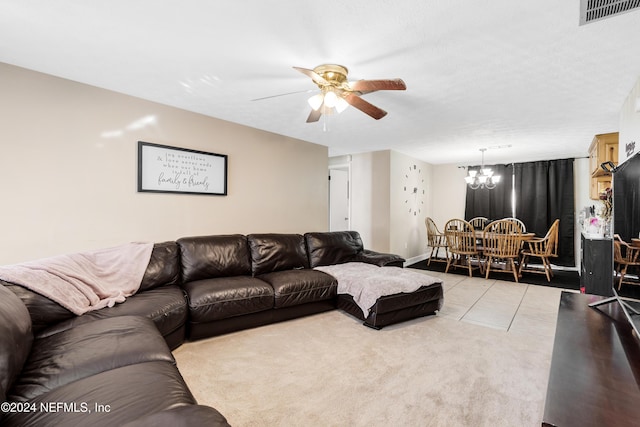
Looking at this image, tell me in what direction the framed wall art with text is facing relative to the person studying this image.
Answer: facing the viewer and to the right of the viewer

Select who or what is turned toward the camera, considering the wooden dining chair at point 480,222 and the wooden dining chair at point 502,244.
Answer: the wooden dining chair at point 480,222

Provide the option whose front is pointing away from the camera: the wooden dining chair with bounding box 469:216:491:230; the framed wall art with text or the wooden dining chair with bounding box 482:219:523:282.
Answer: the wooden dining chair with bounding box 482:219:523:282

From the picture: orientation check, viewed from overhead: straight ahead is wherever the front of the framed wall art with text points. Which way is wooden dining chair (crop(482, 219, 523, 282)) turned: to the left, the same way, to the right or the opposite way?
to the left

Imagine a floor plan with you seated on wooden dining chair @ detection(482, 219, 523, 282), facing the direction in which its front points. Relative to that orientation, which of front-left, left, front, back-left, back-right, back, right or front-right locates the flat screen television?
back

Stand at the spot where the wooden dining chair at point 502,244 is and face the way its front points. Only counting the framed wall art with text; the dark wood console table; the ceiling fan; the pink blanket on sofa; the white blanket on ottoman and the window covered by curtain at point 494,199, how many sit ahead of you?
1

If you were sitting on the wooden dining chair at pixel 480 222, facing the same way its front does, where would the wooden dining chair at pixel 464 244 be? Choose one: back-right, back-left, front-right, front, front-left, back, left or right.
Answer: front

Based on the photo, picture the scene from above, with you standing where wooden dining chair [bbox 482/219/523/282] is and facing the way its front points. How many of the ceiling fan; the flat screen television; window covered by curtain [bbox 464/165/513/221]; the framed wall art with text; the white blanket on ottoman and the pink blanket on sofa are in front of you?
1

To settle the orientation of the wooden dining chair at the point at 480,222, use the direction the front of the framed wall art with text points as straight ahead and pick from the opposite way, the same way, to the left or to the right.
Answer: to the right

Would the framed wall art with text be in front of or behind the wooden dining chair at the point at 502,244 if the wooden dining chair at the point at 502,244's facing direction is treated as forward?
behind

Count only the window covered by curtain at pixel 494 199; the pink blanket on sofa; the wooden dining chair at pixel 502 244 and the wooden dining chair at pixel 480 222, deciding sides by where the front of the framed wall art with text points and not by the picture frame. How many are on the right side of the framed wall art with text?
1

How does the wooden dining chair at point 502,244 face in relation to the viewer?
away from the camera

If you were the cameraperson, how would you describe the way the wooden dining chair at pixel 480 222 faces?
facing the viewer

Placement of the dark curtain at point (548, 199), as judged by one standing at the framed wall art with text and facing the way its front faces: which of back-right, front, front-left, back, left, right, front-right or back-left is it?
front-left

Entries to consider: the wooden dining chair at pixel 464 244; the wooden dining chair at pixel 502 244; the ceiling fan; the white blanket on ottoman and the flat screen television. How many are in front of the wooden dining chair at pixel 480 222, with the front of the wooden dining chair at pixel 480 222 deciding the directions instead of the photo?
5

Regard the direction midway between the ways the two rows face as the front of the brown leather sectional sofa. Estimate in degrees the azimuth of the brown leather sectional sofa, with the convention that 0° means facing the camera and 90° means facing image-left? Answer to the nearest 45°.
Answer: approximately 315°

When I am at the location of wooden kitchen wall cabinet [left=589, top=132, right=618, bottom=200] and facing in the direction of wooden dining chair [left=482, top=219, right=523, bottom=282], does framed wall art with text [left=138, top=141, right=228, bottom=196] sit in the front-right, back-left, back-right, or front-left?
front-left
